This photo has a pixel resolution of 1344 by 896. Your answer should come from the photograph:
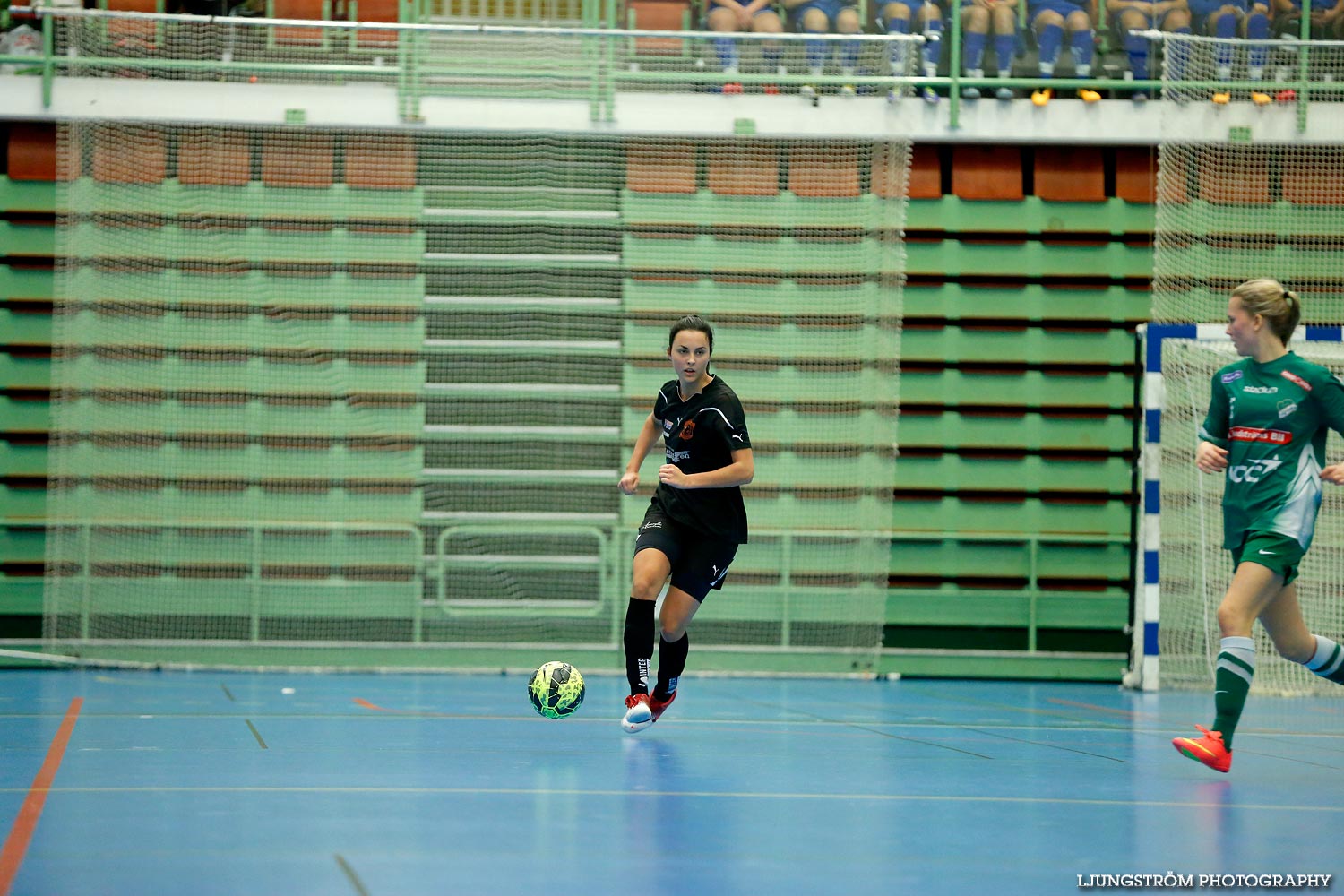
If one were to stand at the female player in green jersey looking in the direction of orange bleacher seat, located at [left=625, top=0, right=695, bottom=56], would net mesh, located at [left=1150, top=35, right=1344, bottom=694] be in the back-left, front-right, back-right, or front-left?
front-right

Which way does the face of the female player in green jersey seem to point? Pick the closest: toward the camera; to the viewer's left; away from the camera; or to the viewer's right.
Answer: to the viewer's left

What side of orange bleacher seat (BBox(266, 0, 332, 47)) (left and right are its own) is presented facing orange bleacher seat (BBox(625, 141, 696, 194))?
left

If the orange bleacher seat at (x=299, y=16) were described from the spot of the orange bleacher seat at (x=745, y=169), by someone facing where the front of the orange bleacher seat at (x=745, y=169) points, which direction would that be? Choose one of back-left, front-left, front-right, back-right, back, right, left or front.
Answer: right

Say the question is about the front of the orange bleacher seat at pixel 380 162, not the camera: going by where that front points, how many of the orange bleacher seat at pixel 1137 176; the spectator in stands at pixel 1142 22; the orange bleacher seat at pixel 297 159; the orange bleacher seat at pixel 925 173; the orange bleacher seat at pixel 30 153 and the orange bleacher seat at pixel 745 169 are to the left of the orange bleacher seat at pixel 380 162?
4

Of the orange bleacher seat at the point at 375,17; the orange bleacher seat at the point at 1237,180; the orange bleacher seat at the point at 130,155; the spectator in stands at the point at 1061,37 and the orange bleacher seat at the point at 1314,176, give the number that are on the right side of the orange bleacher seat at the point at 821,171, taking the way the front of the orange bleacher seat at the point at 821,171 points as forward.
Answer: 2

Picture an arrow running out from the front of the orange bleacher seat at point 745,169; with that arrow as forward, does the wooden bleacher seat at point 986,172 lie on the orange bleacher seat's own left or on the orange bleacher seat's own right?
on the orange bleacher seat's own left

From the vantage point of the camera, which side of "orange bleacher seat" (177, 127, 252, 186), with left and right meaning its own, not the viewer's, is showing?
front

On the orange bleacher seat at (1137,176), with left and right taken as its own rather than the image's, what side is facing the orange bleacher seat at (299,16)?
right

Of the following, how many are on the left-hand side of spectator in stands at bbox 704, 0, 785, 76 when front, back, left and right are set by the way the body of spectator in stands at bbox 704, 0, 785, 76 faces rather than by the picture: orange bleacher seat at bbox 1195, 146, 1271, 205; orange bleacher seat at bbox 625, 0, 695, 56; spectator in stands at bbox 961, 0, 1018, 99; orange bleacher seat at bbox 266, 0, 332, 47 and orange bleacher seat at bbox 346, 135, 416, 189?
2

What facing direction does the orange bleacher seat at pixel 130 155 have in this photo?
toward the camera

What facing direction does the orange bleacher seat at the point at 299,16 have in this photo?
toward the camera

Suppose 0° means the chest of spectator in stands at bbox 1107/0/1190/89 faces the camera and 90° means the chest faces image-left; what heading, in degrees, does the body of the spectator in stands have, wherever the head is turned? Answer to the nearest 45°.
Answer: approximately 0°

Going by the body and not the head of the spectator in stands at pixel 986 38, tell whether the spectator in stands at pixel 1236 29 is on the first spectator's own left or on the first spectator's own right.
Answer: on the first spectator's own left

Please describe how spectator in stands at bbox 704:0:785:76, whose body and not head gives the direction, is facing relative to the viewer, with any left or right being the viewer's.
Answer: facing the viewer
